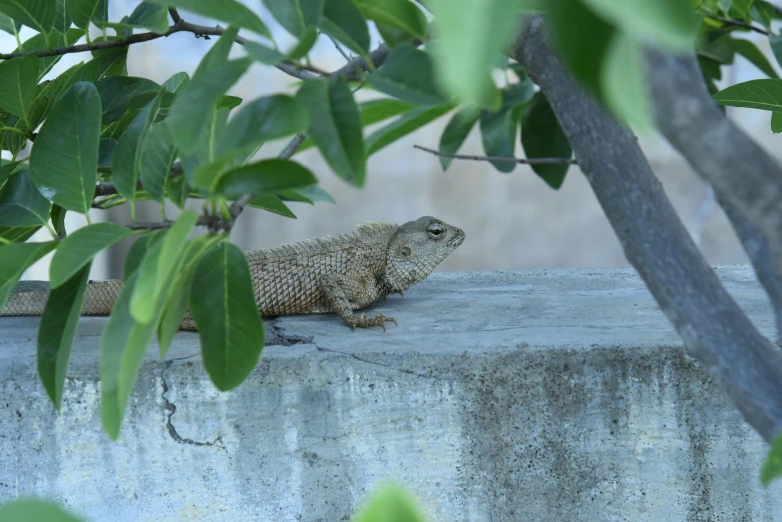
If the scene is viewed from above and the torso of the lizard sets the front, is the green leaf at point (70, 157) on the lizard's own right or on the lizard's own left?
on the lizard's own right

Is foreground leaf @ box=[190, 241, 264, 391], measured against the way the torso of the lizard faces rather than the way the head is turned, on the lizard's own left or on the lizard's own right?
on the lizard's own right

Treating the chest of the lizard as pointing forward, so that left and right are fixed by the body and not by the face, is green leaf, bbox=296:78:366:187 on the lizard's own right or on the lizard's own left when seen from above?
on the lizard's own right

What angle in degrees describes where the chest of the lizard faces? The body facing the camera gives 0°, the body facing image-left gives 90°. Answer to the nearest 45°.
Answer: approximately 270°
